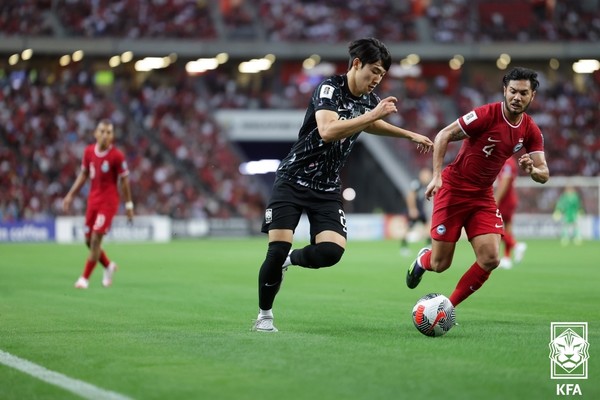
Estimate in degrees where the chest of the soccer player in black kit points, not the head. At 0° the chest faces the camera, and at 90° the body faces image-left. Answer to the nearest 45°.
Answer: approximately 315°

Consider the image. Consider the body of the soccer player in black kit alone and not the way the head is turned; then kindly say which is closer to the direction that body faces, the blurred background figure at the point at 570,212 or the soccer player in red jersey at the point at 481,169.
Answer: the soccer player in red jersey

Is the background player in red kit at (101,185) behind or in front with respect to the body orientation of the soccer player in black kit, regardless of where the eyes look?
behind
